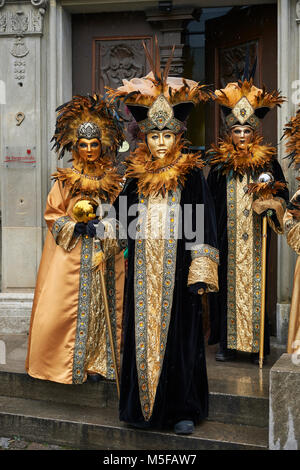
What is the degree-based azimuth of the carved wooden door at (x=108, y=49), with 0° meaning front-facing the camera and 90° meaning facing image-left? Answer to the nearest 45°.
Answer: approximately 0°

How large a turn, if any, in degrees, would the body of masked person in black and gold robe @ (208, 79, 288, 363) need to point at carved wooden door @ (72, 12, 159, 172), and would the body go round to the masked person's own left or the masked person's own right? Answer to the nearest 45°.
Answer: approximately 135° to the masked person's own right

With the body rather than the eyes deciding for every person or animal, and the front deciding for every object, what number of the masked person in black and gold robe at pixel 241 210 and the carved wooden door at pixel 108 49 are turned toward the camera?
2

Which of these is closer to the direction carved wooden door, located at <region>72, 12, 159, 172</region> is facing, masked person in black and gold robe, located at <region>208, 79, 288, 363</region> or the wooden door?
the masked person in black and gold robe

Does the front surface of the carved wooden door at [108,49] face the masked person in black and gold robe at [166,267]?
yes

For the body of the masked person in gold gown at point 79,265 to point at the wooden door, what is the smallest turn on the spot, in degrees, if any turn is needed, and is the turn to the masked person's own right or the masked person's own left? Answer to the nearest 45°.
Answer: approximately 90° to the masked person's own left

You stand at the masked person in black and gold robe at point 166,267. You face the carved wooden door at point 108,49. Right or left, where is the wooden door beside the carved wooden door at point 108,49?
right

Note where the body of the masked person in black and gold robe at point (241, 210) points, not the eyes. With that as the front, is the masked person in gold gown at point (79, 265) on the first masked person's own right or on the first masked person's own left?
on the first masked person's own right

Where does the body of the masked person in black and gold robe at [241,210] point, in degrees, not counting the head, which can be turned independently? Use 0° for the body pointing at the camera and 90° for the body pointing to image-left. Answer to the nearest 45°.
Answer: approximately 0°
